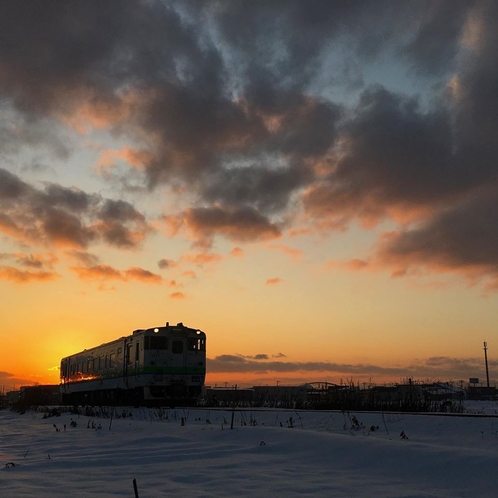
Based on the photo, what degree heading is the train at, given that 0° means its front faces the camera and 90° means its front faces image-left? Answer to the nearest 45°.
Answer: approximately 315°
